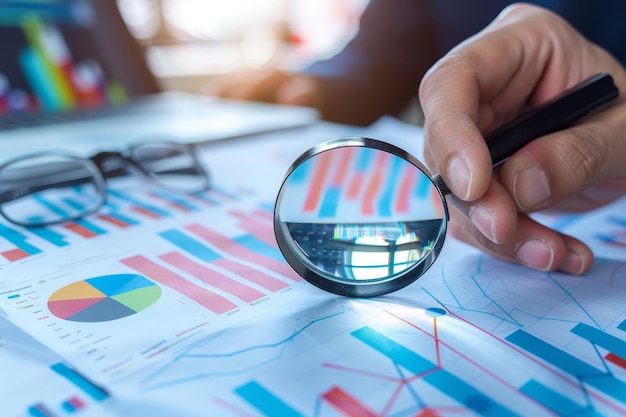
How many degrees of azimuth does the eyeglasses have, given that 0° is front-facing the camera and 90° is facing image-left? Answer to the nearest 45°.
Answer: approximately 315°

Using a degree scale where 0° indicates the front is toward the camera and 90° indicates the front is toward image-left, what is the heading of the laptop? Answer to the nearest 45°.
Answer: approximately 315°
